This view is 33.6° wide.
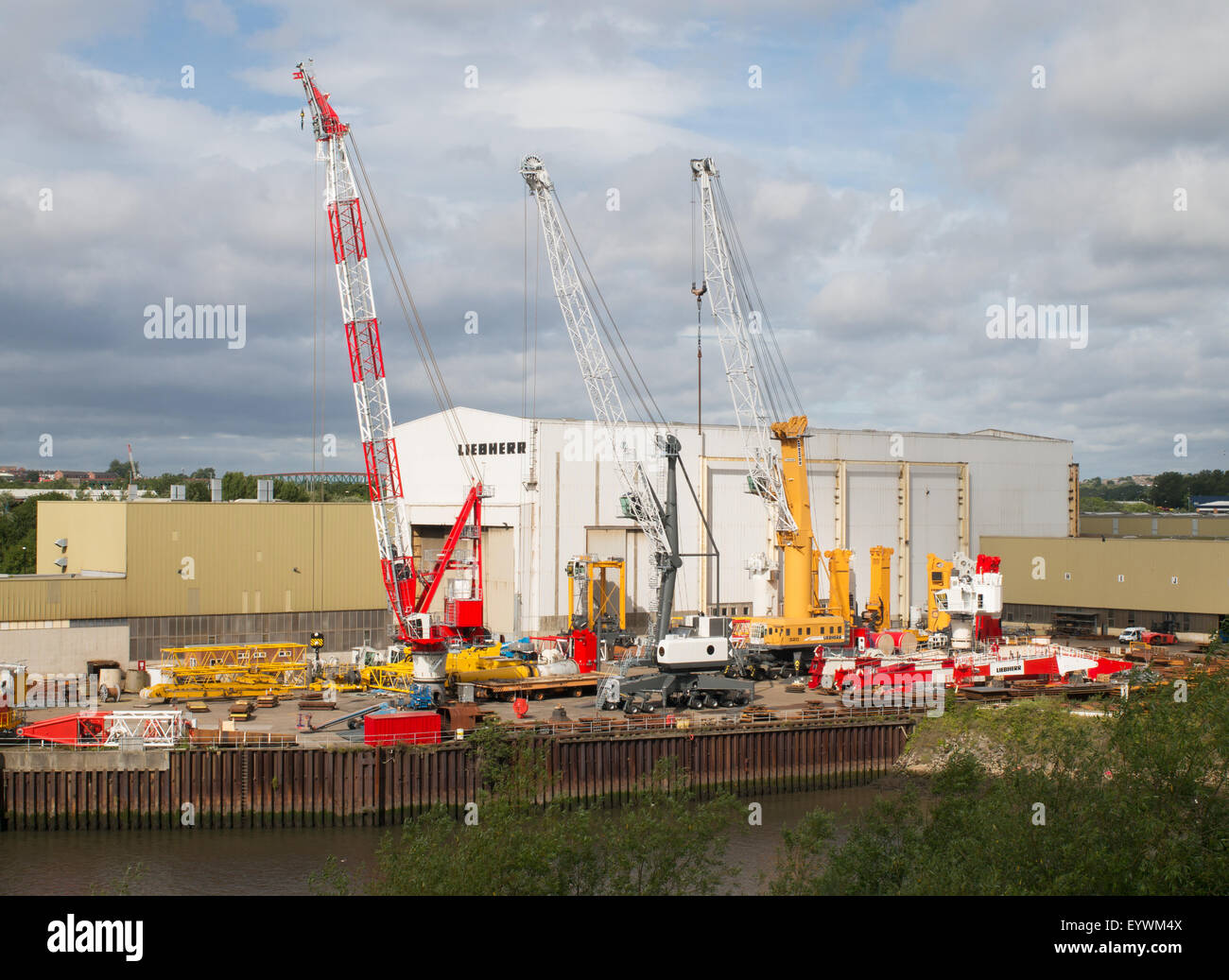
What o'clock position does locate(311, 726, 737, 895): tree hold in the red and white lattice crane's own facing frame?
The tree is roughly at 9 o'clock from the red and white lattice crane.

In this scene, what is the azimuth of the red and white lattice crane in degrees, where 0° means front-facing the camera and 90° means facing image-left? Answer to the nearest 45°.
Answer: approximately 90°
